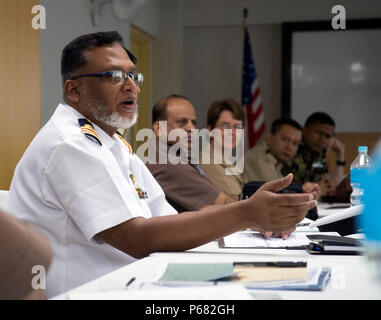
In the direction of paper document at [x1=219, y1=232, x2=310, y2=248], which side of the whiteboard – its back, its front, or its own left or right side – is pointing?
front

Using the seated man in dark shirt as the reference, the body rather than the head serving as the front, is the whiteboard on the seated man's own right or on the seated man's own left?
on the seated man's own left

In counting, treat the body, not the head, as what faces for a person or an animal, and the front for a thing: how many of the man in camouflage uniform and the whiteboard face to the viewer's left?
0

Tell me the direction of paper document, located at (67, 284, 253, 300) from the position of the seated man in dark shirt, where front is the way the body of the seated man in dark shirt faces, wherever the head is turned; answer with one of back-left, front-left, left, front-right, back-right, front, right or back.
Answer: front-right

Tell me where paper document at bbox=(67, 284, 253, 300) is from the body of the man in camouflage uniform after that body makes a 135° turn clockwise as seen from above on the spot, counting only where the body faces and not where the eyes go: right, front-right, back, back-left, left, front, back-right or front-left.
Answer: left

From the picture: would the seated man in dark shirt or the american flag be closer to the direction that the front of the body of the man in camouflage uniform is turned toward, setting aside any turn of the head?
the seated man in dark shirt

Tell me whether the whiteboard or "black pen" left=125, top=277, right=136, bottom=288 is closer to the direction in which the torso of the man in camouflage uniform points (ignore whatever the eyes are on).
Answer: the black pen

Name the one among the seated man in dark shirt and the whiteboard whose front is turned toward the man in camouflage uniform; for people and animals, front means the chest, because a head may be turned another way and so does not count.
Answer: the whiteboard

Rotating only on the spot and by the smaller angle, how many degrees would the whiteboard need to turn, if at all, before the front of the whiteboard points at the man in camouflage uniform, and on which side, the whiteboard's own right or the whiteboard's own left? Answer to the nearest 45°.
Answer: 0° — it already faces them

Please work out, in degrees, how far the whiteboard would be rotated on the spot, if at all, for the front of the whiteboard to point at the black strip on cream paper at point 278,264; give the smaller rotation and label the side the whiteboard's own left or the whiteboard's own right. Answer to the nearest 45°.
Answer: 0° — it already faces it

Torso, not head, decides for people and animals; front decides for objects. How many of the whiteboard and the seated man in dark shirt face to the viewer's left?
0

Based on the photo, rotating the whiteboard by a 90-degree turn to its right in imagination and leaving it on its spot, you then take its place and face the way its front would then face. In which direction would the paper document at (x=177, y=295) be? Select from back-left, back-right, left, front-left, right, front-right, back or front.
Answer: left
